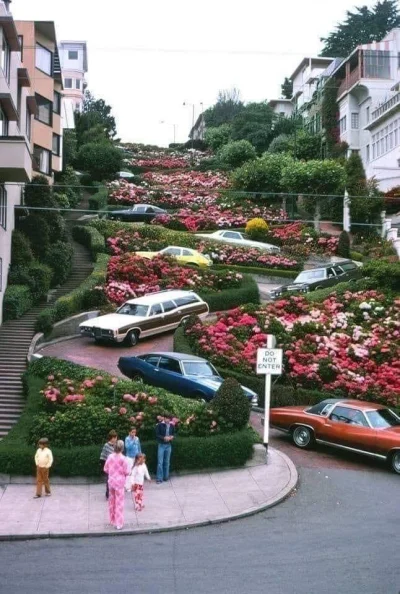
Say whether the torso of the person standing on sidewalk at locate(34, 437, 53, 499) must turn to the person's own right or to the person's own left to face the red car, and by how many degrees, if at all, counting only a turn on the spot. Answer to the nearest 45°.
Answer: approximately 90° to the person's own left

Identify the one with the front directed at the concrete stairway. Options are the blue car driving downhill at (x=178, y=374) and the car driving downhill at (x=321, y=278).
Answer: the car driving downhill at (x=321, y=278)

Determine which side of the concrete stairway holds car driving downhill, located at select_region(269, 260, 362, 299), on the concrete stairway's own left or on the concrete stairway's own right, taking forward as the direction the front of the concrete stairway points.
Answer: on the concrete stairway's own left
